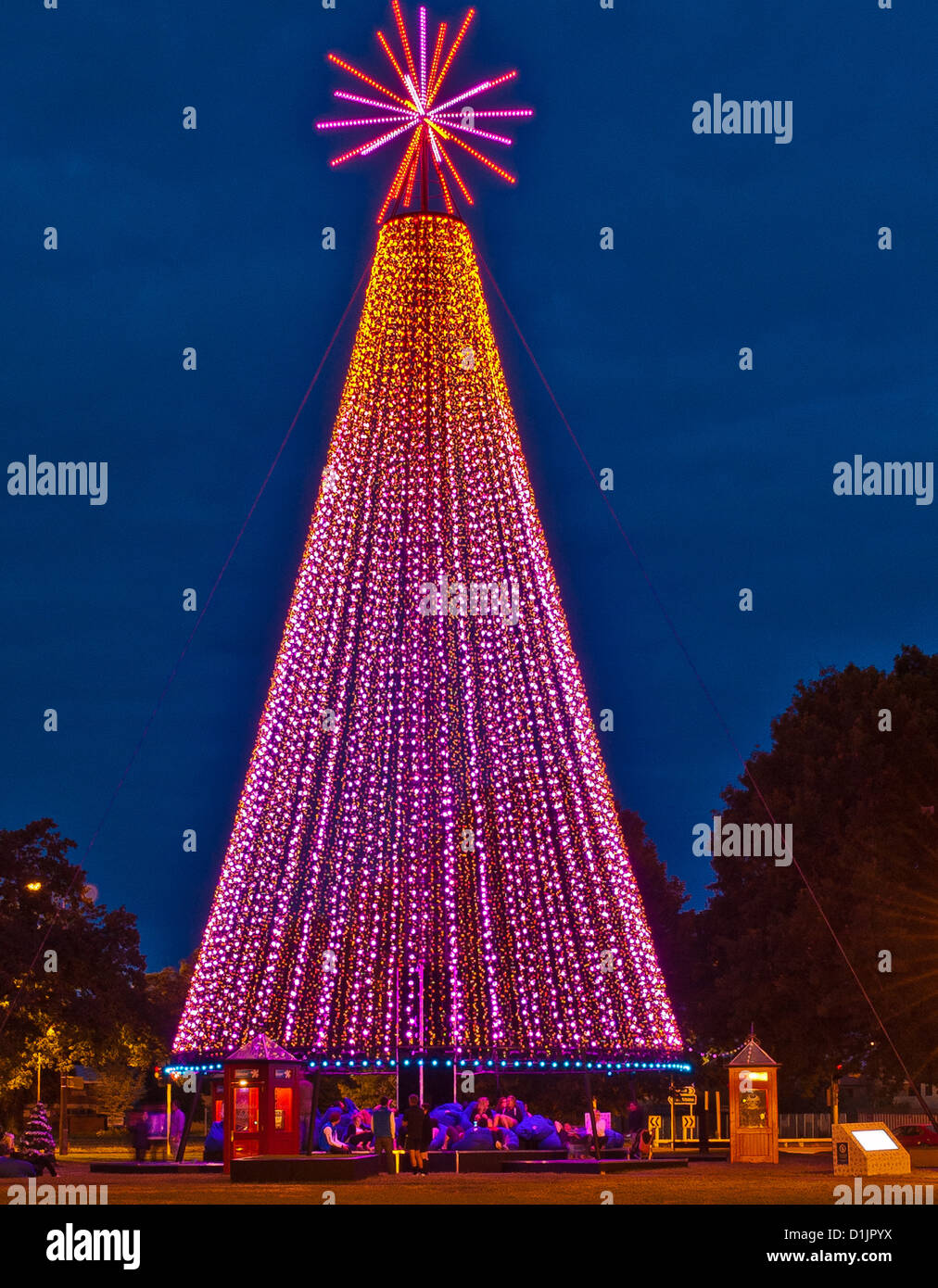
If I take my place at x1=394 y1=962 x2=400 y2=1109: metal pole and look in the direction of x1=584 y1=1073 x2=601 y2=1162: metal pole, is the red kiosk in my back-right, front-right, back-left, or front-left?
back-right

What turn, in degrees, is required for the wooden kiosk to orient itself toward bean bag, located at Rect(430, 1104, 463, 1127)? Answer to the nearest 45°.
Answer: approximately 45° to its right

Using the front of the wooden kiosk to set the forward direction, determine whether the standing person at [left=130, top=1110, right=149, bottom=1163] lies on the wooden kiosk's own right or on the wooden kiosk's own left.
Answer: on the wooden kiosk's own right
